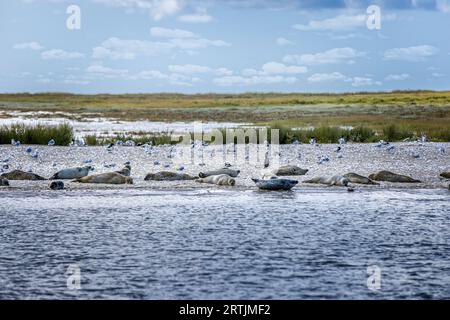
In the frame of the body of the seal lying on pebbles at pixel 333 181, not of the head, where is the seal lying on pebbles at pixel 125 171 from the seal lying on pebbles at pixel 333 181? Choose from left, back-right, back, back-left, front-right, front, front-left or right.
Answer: back

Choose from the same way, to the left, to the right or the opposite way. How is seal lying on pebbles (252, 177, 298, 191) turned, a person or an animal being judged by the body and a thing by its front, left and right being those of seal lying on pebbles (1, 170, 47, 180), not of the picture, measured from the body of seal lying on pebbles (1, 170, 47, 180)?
the opposite way

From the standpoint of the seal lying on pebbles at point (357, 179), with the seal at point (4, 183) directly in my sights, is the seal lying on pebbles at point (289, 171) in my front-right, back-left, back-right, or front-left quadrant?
front-right

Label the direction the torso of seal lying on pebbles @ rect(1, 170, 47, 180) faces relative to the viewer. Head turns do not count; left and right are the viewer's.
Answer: facing to the left of the viewer

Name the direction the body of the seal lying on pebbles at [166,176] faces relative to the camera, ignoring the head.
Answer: to the viewer's left
